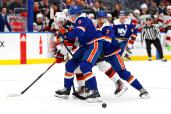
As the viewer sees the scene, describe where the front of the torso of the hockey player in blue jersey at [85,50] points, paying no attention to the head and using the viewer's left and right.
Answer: facing to the left of the viewer

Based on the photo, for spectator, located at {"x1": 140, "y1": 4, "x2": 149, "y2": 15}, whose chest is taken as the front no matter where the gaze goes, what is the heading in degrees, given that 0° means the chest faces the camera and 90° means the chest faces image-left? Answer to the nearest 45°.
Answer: approximately 0°

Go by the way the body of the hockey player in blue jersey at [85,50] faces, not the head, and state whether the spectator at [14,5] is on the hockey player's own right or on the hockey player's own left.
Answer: on the hockey player's own right

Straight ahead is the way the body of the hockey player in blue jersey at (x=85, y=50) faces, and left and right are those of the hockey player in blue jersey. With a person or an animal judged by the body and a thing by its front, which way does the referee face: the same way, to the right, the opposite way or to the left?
to the left

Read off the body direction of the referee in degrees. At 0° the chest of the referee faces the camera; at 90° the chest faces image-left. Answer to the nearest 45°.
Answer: approximately 0°

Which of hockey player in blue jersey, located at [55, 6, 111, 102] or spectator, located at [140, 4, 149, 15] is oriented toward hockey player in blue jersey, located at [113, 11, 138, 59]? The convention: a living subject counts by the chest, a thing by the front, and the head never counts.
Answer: the spectator

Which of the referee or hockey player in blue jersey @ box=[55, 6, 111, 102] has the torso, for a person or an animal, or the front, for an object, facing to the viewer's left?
the hockey player in blue jersey

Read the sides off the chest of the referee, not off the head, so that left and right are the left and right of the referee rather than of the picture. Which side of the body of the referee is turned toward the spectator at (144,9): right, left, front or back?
back

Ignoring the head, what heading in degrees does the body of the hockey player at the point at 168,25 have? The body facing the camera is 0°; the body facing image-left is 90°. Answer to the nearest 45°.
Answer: approximately 45°

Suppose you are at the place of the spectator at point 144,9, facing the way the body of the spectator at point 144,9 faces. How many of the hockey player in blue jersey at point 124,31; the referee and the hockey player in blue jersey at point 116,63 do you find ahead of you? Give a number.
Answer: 3

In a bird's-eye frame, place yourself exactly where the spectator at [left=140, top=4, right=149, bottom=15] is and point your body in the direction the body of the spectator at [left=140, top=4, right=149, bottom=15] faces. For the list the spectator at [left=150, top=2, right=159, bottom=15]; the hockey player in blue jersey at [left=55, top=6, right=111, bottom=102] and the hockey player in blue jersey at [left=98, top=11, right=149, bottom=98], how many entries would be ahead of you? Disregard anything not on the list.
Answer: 2
